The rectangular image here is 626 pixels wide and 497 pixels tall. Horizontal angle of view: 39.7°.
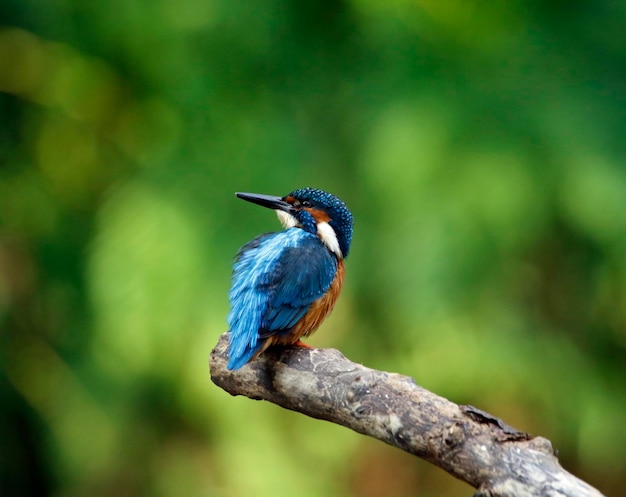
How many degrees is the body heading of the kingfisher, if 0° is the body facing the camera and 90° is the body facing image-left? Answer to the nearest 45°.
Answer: approximately 225°
